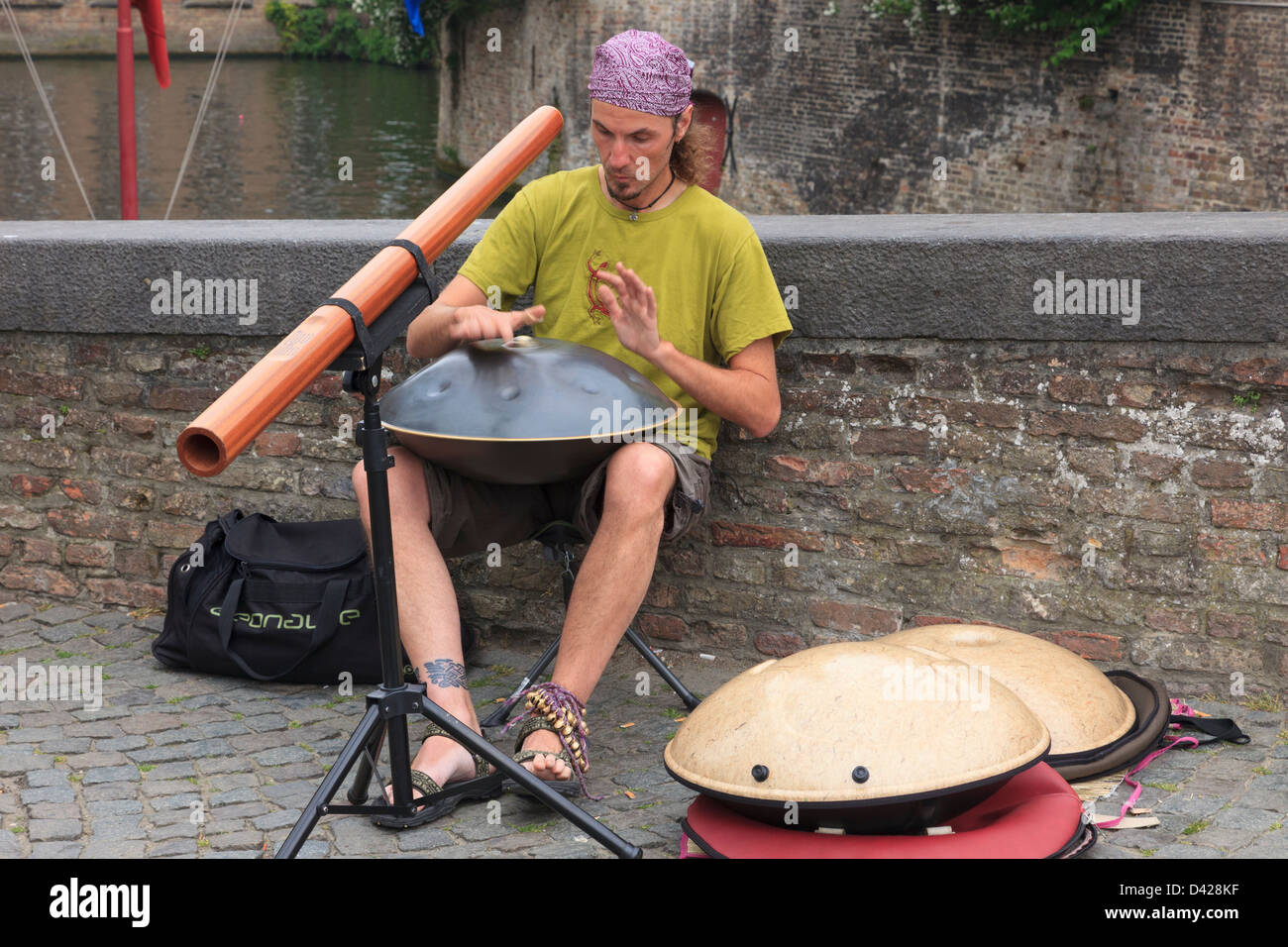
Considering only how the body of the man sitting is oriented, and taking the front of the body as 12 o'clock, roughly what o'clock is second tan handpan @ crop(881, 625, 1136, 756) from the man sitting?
The second tan handpan is roughly at 8 o'clock from the man sitting.

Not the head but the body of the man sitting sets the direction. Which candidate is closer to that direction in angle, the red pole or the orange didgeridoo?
the orange didgeridoo

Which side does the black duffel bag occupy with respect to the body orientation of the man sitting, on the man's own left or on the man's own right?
on the man's own right

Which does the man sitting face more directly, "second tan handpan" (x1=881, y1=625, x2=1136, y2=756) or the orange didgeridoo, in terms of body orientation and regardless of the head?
the orange didgeridoo

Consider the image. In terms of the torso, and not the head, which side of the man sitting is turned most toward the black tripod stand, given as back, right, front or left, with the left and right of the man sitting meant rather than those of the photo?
front

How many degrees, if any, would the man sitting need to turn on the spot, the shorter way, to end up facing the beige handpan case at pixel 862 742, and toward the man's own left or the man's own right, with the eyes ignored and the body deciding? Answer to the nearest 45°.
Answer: approximately 90° to the man's own left

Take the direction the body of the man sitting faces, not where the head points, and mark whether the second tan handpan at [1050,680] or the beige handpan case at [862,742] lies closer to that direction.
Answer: the beige handpan case

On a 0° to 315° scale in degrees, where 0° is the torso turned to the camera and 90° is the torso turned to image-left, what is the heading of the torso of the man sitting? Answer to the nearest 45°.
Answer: approximately 45°
